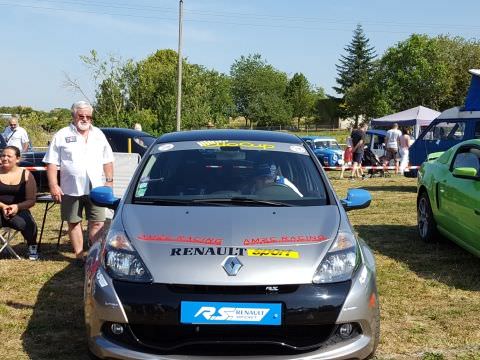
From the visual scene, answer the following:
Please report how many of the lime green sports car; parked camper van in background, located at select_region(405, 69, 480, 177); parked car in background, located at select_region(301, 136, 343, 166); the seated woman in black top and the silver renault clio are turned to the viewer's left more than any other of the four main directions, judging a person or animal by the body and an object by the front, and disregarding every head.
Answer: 1

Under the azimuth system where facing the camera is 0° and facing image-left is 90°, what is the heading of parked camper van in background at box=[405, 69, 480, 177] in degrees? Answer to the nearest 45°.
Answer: approximately 90°

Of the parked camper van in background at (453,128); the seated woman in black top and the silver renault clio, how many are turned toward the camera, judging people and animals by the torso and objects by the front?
2

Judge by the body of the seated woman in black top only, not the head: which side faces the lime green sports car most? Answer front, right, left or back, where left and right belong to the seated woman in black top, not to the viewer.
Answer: left

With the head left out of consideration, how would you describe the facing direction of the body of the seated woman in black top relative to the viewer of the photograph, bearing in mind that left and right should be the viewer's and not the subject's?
facing the viewer

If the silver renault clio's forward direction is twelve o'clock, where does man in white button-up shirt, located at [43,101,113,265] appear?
The man in white button-up shirt is roughly at 5 o'clock from the silver renault clio.

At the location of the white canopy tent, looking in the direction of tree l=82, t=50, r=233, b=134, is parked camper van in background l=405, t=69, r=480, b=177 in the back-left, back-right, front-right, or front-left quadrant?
back-left

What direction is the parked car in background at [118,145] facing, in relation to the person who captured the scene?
facing the viewer and to the right of the viewer

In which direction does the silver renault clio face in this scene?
toward the camera
